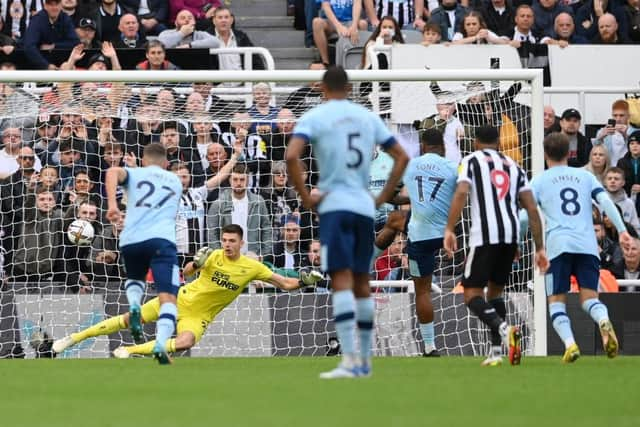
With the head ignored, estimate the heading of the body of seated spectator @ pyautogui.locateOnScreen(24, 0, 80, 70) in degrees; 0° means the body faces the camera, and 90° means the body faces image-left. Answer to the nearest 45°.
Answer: approximately 0°

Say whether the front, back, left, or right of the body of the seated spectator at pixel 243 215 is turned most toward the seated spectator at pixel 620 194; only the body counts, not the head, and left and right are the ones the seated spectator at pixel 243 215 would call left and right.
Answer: left

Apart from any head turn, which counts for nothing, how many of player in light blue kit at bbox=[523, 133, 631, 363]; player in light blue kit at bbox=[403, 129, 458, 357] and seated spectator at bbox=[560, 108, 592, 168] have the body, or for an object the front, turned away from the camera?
2

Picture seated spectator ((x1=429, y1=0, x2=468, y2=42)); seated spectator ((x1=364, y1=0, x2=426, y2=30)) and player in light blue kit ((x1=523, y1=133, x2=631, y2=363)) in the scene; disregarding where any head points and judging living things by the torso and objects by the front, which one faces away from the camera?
the player in light blue kit

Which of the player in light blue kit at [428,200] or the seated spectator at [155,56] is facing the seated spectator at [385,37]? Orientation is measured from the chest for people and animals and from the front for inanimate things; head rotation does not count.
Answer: the player in light blue kit
